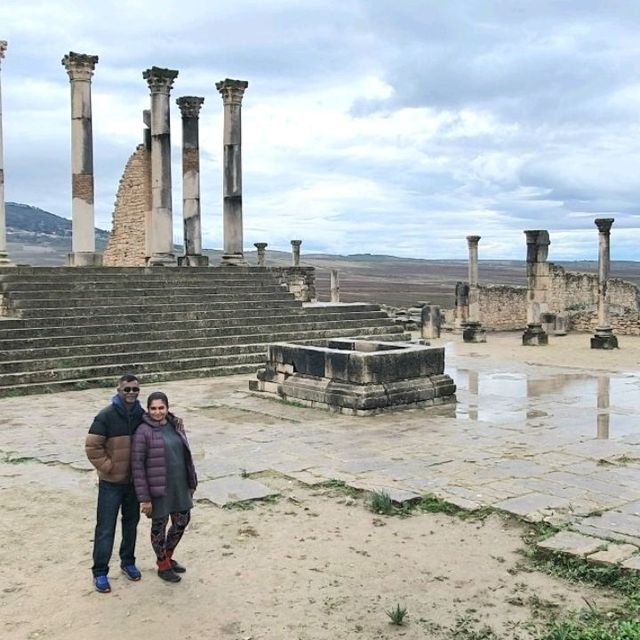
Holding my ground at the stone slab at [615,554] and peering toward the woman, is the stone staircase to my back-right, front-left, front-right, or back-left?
front-right

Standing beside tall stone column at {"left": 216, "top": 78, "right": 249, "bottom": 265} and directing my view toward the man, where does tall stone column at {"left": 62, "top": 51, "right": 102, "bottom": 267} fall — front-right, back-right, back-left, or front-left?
front-right

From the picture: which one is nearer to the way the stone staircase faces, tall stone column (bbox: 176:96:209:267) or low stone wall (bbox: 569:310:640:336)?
the low stone wall

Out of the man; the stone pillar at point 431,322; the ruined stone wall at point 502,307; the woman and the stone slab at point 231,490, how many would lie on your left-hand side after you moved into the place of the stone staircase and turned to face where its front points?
2

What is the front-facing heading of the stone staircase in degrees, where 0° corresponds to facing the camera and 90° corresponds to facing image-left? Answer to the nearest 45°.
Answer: approximately 315°

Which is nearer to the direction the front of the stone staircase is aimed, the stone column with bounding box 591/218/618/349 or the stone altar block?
the stone altar block

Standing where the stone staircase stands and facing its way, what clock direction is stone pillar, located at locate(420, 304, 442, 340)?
The stone pillar is roughly at 9 o'clock from the stone staircase.

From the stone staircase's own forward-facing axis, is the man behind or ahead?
ahead

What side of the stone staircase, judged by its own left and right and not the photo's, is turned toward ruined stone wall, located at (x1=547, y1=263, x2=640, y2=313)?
left

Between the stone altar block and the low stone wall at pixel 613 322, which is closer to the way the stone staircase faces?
the stone altar block

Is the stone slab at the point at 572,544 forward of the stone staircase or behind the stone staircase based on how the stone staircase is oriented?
forward

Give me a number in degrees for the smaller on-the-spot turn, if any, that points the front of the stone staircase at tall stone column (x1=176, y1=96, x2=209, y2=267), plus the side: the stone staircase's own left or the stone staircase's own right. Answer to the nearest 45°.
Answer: approximately 135° to the stone staircase's own left

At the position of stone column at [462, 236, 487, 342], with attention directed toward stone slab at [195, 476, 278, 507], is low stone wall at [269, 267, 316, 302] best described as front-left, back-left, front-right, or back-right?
front-right

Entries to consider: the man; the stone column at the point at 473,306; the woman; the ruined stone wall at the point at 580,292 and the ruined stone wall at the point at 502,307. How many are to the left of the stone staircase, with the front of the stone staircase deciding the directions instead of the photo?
3

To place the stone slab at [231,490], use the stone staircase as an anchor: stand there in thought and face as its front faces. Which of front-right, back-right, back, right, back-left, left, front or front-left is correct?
front-right
